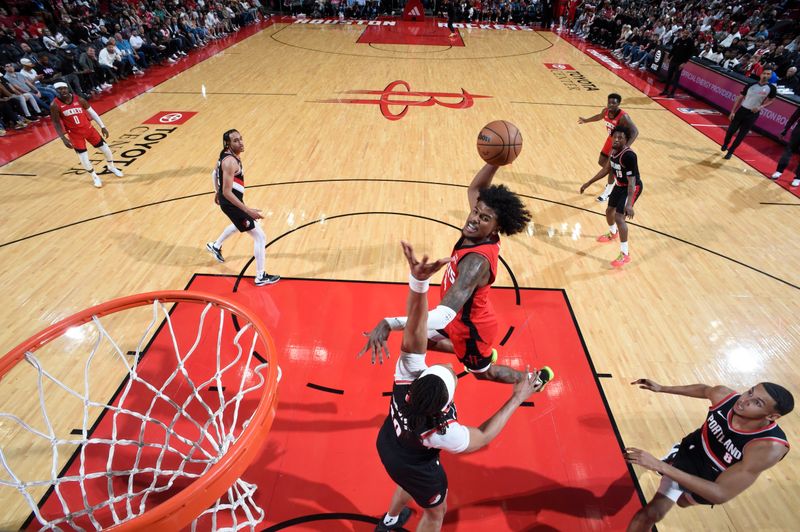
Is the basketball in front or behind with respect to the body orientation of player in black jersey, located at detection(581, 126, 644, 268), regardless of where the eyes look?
in front

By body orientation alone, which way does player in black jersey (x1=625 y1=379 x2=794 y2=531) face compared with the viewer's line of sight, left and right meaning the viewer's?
facing the viewer and to the left of the viewer

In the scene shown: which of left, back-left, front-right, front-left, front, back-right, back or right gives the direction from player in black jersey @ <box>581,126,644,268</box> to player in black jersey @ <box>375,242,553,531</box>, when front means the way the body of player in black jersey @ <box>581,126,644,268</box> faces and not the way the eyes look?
front-left

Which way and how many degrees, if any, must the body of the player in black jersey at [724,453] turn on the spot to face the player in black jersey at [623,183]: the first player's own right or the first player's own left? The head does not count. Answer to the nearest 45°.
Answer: approximately 90° to the first player's own right

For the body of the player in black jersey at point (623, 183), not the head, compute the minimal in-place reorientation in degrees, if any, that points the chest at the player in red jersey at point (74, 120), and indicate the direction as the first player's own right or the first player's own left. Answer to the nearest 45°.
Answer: approximately 45° to the first player's own right

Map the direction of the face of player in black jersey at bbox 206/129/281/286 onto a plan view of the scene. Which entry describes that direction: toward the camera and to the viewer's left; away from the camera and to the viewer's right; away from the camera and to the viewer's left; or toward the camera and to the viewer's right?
toward the camera and to the viewer's right

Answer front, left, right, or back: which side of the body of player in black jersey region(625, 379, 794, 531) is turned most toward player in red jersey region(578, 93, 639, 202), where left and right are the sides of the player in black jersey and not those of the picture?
right

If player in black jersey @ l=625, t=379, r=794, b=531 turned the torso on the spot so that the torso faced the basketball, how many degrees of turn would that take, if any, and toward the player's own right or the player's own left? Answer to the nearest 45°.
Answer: approximately 45° to the player's own right

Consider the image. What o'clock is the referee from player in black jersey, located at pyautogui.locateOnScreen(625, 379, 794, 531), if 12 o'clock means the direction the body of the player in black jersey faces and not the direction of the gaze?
The referee is roughly at 4 o'clock from the player in black jersey.

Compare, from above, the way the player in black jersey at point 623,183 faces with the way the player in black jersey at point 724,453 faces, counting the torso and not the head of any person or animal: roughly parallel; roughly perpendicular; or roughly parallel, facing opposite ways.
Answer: roughly parallel

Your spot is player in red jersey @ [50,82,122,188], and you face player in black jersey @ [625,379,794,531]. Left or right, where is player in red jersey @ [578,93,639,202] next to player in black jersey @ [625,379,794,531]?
left

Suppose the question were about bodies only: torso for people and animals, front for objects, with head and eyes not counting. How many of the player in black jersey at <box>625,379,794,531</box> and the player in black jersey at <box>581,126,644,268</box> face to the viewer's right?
0

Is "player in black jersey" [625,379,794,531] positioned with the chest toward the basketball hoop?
yes

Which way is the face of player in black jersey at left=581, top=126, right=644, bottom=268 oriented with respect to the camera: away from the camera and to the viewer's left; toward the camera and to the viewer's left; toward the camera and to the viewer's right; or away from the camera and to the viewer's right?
toward the camera and to the viewer's left
